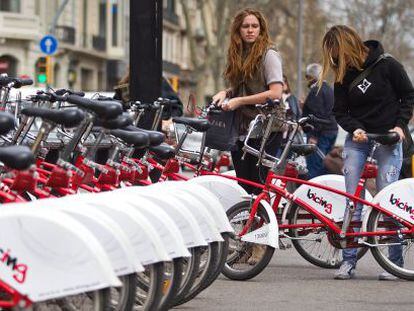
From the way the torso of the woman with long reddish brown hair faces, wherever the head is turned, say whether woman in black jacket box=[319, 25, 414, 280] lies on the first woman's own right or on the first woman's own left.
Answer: on the first woman's own left

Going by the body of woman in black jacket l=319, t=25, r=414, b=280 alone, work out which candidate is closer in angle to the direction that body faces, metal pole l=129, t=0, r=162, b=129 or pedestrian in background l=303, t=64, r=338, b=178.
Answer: the metal pole

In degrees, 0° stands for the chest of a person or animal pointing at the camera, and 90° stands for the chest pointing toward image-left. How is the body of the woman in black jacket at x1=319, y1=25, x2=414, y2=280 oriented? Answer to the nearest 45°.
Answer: approximately 45°

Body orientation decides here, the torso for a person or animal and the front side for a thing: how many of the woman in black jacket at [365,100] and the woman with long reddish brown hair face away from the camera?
0
